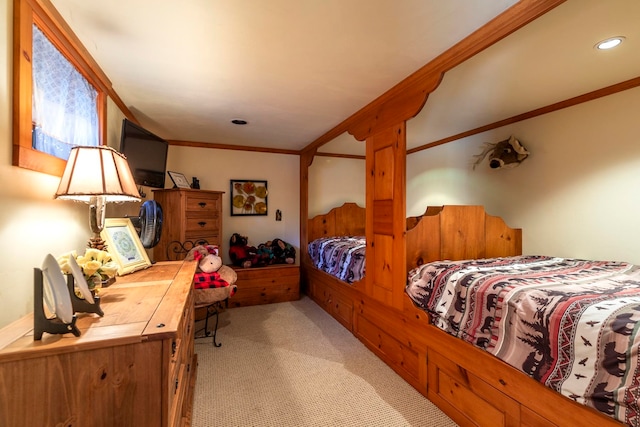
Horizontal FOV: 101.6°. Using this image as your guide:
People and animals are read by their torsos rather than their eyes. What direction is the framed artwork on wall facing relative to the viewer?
toward the camera

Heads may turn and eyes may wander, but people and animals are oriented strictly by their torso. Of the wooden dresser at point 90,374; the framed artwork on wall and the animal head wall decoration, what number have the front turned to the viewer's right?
1

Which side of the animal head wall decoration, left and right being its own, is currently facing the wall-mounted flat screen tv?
front

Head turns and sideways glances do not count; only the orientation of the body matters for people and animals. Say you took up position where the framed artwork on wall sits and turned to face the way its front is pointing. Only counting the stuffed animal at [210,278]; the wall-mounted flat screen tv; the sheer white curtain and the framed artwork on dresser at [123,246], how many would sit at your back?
0

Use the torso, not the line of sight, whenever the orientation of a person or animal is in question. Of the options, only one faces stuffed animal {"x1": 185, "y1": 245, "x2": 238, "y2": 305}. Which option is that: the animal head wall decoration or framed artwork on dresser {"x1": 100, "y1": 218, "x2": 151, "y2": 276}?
the animal head wall decoration

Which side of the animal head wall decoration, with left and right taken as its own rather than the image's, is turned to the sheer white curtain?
front

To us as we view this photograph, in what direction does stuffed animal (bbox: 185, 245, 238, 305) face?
facing the viewer and to the right of the viewer

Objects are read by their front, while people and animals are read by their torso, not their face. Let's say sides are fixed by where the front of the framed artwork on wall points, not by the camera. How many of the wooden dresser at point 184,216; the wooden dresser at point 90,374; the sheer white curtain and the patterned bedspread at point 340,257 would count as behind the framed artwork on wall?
0

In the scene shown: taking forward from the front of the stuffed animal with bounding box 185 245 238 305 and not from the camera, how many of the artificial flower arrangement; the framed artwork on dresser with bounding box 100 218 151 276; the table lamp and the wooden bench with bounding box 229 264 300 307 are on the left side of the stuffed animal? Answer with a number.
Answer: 1

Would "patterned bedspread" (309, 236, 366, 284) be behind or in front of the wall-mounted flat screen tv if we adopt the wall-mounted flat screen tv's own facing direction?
in front

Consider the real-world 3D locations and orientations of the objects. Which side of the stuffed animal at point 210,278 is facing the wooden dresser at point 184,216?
back

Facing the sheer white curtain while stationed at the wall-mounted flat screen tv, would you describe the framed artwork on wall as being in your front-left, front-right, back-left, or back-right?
back-left

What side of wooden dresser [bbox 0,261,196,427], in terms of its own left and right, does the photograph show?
right

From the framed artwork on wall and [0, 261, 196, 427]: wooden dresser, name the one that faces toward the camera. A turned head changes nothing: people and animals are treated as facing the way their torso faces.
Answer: the framed artwork on wall

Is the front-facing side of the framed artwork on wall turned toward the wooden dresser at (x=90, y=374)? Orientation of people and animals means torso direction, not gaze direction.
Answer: yes

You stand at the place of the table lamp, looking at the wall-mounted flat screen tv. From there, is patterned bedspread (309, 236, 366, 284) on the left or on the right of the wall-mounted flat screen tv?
right
